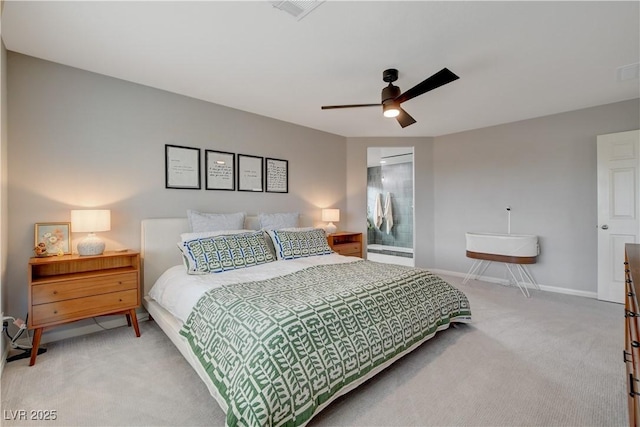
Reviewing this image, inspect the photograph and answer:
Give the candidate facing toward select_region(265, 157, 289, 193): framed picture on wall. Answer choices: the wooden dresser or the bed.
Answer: the wooden dresser

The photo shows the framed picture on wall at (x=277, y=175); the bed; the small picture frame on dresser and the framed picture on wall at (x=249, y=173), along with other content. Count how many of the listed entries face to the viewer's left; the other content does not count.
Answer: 0

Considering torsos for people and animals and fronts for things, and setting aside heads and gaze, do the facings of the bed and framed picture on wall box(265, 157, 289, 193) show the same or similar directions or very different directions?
same or similar directions

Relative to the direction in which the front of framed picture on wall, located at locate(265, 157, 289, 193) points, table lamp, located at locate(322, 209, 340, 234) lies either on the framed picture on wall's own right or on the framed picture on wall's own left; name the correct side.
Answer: on the framed picture on wall's own left

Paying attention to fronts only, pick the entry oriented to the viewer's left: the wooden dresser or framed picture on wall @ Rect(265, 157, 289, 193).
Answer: the wooden dresser

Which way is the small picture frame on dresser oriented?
toward the camera

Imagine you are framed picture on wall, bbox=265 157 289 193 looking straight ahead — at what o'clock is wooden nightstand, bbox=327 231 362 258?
The wooden nightstand is roughly at 10 o'clock from the framed picture on wall.

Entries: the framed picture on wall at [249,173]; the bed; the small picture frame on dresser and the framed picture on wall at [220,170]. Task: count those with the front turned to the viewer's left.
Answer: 0

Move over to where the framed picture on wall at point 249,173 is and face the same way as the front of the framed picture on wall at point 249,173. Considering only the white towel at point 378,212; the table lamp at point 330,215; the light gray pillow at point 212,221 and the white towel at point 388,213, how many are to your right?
1

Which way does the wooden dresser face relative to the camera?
to the viewer's left

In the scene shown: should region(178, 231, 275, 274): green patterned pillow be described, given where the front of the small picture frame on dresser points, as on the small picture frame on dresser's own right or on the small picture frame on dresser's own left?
on the small picture frame on dresser's own left

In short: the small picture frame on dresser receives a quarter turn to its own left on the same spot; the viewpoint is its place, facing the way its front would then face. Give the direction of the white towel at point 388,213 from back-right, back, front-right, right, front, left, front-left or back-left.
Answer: front

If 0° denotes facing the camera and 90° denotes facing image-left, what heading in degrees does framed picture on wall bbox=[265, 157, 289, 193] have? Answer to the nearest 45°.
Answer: approximately 315°

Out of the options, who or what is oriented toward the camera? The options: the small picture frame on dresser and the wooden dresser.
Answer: the small picture frame on dresser

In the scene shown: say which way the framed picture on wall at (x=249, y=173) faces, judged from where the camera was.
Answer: facing the viewer and to the right of the viewer
